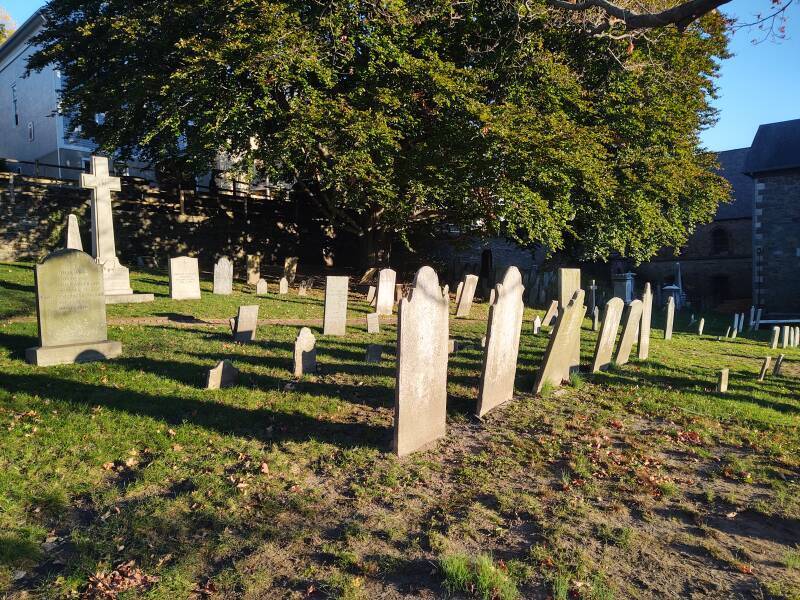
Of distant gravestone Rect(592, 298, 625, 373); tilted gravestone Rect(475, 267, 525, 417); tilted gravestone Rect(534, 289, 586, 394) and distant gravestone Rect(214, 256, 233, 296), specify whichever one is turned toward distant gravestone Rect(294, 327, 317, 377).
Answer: distant gravestone Rect(214, 256, 233, 296)

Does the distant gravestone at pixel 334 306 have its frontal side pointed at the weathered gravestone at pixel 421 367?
yes

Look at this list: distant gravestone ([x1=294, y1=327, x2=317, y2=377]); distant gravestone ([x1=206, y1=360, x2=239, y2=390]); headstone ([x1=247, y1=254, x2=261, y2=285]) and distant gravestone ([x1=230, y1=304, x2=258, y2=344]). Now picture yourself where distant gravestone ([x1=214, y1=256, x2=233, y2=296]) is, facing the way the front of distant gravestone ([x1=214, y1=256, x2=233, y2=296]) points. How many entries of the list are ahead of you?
3

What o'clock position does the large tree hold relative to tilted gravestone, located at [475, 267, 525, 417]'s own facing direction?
The large tree is roughly at 7 o'clock from the tilted gravestone.

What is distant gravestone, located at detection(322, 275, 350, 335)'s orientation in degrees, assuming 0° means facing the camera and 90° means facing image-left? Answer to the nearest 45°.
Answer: approximately 0°

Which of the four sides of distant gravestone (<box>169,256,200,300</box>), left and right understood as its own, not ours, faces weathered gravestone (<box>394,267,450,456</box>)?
front

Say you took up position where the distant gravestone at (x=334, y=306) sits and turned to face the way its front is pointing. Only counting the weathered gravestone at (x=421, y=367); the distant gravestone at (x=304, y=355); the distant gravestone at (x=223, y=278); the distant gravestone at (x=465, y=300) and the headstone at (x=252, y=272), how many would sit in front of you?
2

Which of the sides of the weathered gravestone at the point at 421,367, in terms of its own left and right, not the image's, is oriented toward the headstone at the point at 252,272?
back

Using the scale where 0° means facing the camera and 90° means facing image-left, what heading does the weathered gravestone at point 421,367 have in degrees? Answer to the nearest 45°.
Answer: approximately 315°

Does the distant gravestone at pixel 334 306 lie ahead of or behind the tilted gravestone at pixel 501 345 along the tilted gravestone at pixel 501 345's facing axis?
behind

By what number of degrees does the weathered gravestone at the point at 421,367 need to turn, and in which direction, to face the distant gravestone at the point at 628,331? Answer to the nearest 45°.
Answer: approximately 90° to its left
